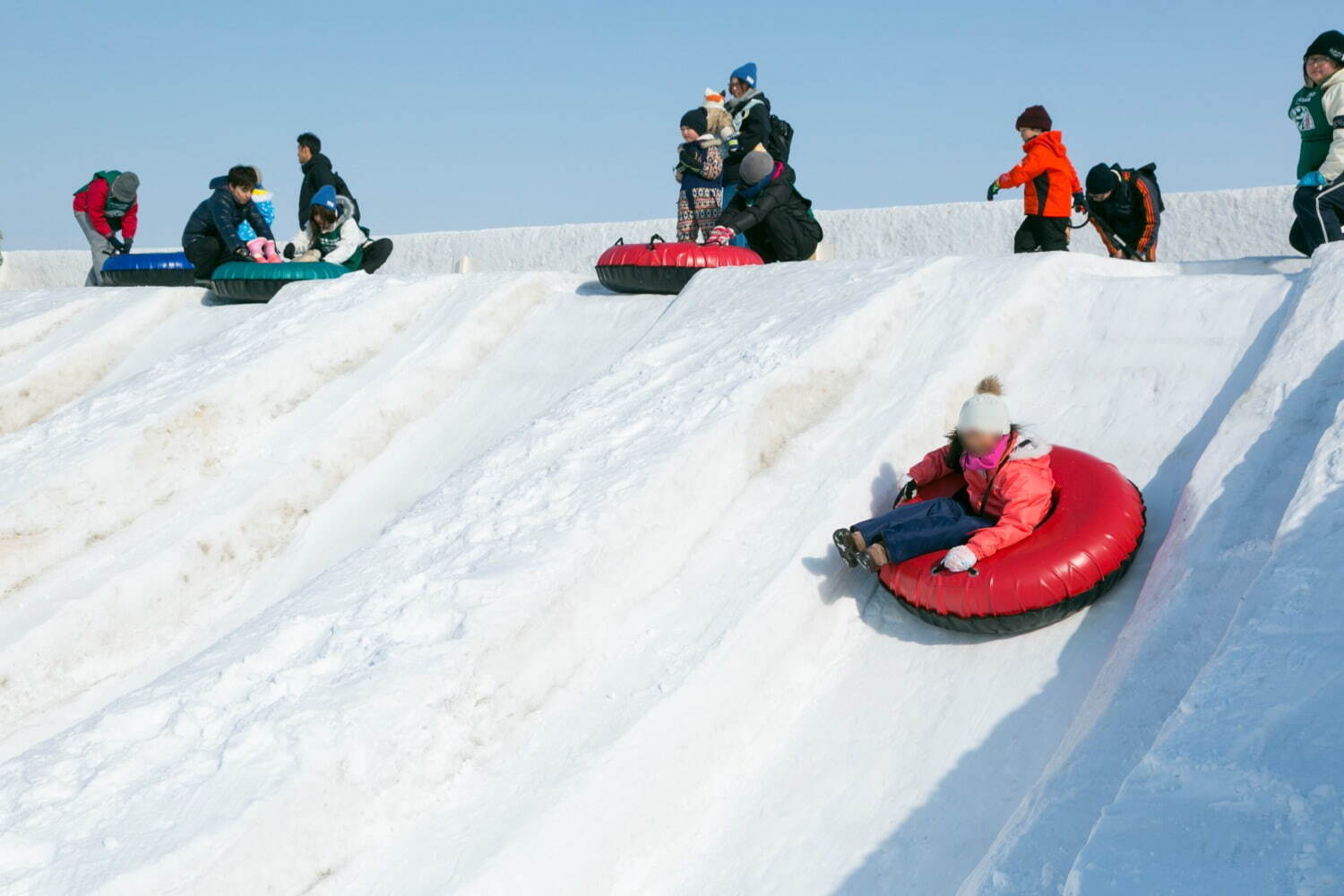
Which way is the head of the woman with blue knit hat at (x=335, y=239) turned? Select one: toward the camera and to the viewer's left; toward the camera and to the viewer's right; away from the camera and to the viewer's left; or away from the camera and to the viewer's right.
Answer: toward the camera and to the viewer's left

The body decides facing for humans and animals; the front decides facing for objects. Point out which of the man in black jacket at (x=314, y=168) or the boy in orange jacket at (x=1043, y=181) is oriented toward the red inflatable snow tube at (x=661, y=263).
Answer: the boy in orange jacket

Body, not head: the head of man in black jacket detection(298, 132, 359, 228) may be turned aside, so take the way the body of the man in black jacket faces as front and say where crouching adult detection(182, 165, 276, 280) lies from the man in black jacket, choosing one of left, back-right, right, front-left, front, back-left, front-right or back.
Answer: front

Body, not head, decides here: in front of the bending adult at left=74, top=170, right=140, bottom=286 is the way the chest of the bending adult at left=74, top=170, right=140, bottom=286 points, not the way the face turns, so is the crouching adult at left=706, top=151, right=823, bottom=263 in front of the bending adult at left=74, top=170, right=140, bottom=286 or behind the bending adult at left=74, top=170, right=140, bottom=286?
in front

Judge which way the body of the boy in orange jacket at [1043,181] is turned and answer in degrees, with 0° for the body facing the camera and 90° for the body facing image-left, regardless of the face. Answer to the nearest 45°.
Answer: approximately 90°

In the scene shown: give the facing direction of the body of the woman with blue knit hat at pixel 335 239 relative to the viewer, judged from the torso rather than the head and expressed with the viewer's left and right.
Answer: facing the viewer and to the left of the viewer

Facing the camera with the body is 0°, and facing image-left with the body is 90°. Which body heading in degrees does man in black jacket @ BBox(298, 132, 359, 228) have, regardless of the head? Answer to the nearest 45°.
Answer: approximately 90°

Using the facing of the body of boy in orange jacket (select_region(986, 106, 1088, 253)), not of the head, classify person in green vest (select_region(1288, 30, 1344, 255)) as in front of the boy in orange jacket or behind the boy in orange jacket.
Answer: behind

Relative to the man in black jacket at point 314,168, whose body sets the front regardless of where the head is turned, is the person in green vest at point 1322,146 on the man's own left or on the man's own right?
on the man's own left

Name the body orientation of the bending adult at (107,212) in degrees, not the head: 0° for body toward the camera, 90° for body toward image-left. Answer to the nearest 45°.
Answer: approximately 315°

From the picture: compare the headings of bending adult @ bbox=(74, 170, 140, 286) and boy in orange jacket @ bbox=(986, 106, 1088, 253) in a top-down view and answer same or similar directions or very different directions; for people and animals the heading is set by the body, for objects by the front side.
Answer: very different directions

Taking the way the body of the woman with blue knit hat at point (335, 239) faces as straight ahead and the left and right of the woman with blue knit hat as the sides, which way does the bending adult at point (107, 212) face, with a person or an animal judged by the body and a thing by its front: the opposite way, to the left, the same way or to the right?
to the left
